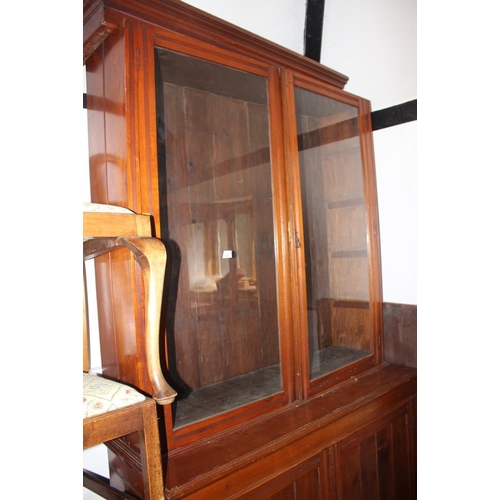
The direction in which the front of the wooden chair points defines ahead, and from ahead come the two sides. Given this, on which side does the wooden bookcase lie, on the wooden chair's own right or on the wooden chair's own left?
on the wooden chair's own left

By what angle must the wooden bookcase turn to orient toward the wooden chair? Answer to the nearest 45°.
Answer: approximately 90° to its right

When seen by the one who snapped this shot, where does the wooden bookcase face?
facing the viewer and to the right of the viewer

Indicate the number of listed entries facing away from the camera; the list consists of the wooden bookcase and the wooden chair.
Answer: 0
